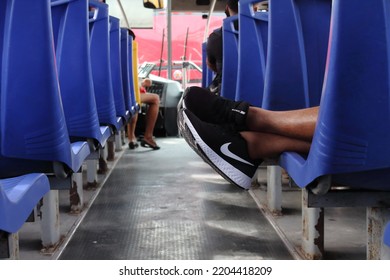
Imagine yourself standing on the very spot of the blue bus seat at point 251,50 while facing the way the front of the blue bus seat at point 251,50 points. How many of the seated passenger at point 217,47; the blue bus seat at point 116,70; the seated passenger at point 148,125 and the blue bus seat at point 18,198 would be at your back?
1

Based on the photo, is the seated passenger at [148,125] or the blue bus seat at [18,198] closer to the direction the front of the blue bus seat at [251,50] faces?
the seated passenger

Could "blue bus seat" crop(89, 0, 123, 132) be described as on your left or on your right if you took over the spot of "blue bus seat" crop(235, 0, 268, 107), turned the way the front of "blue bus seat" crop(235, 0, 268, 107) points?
on your left

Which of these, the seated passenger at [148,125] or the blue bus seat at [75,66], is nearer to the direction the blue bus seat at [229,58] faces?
the seated passenger

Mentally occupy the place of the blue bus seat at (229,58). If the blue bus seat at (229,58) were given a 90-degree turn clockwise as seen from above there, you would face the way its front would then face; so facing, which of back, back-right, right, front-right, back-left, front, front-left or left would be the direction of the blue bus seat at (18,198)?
right

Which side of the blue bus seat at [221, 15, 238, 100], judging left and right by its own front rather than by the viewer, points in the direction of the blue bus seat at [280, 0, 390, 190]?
back

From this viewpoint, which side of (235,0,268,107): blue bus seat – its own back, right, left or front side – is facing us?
back

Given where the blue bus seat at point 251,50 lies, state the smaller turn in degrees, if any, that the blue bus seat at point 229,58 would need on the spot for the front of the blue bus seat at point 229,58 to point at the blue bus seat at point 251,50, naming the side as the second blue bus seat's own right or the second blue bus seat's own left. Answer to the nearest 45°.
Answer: approximately 180°

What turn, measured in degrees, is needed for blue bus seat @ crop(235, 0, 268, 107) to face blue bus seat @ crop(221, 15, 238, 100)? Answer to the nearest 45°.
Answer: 0° — it already faces it

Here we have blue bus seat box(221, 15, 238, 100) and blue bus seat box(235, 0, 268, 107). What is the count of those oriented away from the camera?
2

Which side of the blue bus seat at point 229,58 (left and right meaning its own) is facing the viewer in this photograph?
back

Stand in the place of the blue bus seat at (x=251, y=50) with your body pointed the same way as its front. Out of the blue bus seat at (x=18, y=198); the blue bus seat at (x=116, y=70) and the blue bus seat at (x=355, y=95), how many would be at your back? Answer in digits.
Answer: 2
